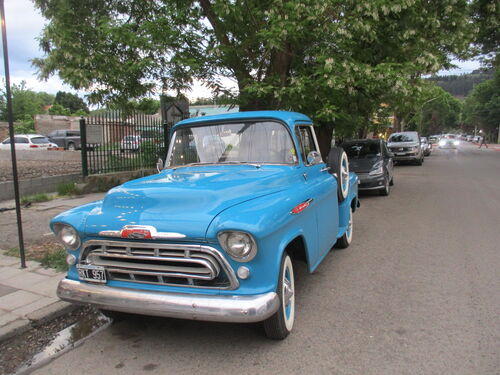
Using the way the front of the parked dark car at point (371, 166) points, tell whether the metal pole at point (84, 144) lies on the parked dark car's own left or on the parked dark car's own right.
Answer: on the parked dark car's own right

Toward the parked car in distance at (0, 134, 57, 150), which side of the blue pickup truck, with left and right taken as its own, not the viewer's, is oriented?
right

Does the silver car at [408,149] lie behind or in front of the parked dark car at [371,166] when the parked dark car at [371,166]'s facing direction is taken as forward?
behind

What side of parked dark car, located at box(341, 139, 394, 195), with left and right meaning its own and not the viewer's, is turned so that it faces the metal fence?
right

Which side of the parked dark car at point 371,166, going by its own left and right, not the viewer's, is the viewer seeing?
front

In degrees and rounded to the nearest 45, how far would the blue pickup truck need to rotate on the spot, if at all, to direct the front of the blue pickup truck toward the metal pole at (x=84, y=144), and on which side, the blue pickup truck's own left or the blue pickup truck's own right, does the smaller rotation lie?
approximately 135° to the blue pickup truck's own right

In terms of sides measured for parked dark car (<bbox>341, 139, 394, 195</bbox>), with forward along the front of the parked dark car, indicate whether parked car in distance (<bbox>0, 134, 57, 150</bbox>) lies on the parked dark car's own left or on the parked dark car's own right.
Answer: on the parked dark car's own right

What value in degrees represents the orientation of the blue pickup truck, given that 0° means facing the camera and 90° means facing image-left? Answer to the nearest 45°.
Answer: approximately 45°

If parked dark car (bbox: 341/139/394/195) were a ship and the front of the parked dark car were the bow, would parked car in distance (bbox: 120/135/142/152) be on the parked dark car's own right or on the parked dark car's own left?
on the parked dark car's own right

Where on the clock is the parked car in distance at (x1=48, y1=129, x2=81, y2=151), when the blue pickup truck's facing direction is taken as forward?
The parked car in distance is roughly at 4 o'clock from the blue pickup truck.

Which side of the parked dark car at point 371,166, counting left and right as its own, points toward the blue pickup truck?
front

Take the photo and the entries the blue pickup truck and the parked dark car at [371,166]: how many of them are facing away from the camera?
0

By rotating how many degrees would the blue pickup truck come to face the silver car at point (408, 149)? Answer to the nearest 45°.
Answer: approximately 180°
